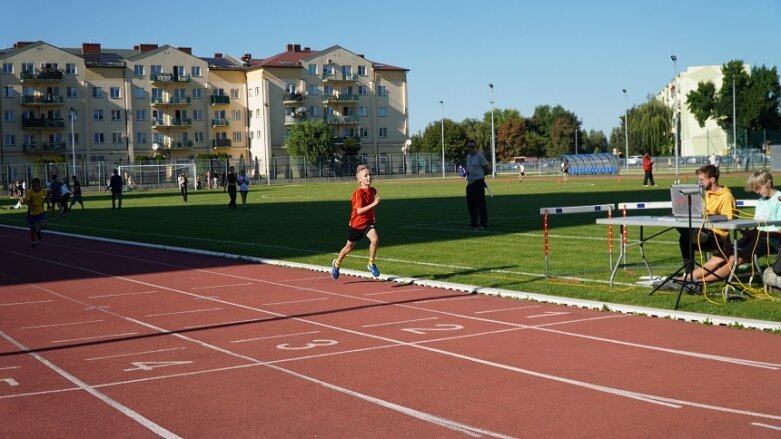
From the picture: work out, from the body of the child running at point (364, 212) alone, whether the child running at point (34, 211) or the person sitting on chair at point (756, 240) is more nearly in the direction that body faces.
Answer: the person sitting on chair

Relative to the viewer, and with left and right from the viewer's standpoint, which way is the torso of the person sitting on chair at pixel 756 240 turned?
facing to the left of the viewer

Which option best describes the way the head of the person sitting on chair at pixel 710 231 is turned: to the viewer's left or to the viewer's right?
to the viewer's left

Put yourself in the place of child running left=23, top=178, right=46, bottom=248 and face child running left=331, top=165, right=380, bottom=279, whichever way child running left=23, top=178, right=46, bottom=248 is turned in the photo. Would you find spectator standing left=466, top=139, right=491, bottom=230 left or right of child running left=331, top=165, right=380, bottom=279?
left

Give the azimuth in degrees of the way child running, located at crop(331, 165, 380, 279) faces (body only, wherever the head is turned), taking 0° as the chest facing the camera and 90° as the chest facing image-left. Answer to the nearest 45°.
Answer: approximately 315°

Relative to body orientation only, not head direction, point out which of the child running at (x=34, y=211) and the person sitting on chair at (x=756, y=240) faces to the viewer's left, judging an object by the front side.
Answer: the person sitting on chair

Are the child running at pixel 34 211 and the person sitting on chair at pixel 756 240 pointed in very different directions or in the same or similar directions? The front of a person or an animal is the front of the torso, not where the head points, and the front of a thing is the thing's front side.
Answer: very different directions

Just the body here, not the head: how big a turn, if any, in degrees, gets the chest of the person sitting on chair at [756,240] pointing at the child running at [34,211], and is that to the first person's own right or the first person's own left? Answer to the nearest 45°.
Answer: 0° — they already face them
